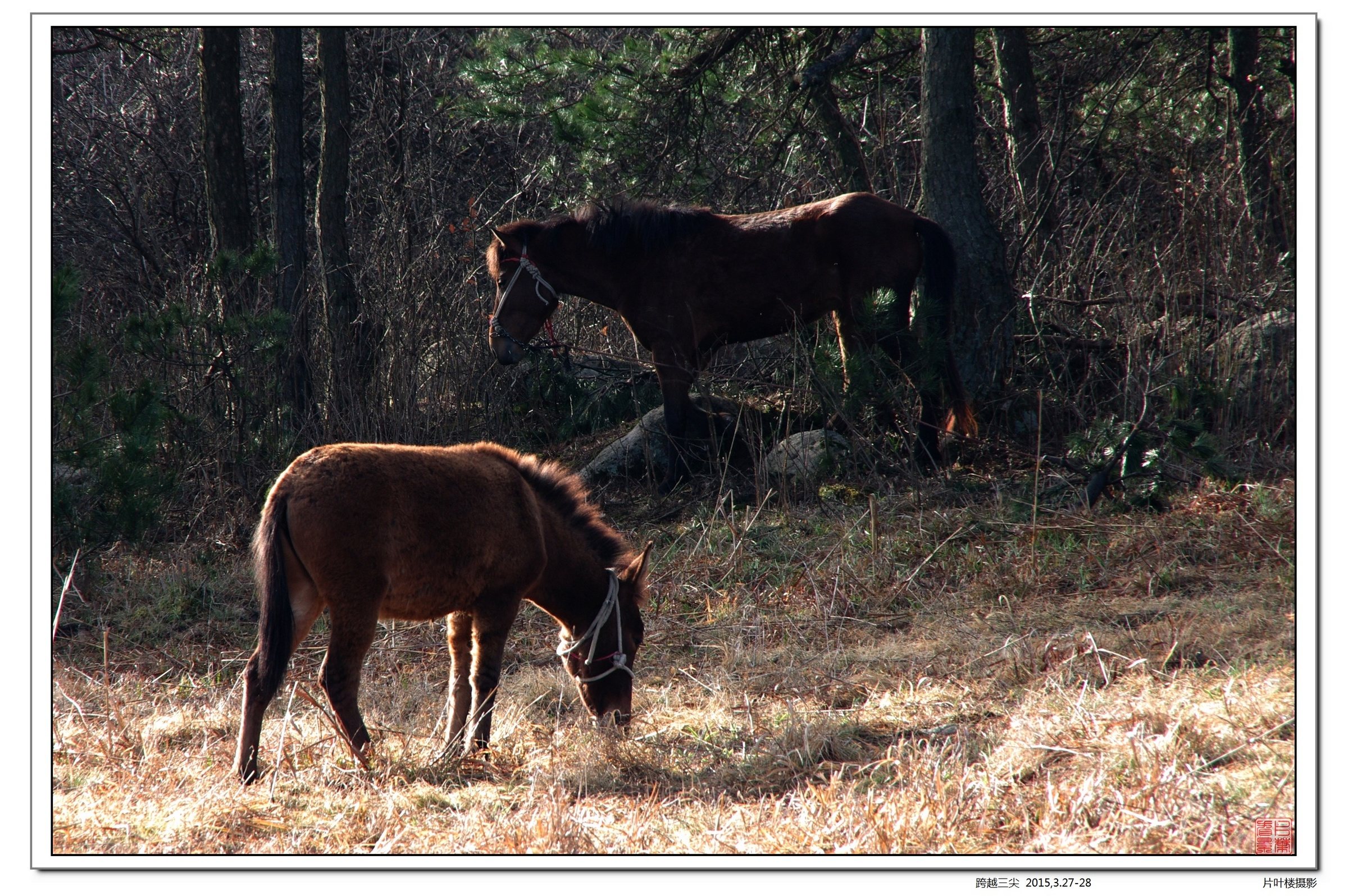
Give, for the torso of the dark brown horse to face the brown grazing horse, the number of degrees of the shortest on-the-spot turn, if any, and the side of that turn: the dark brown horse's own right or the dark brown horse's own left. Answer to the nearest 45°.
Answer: approximately 90° to the dark brown horse's own left

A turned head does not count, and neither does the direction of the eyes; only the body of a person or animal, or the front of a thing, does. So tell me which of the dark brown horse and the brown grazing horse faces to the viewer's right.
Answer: the brown grazing horse

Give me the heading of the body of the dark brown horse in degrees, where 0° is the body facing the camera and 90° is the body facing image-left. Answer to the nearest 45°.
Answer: approximately 90°

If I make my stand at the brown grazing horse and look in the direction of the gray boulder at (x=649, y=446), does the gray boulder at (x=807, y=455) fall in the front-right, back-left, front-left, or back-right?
front-right

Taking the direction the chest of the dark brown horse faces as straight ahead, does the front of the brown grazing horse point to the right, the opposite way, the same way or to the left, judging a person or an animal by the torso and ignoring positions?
the opposite way

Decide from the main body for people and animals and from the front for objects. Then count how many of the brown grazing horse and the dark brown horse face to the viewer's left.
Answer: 1

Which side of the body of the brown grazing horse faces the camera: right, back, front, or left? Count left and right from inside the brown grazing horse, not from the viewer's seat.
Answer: right

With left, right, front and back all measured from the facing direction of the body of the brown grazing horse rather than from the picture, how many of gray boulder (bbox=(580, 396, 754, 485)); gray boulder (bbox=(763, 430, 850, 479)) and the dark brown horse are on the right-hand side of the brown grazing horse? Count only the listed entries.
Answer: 0

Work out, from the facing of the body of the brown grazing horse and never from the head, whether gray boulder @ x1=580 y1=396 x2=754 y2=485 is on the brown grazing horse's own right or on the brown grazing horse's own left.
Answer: on the brown grazing horse's own left

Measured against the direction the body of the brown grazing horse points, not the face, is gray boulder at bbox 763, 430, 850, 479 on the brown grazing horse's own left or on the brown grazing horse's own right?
on the brown grazing horse's own left
